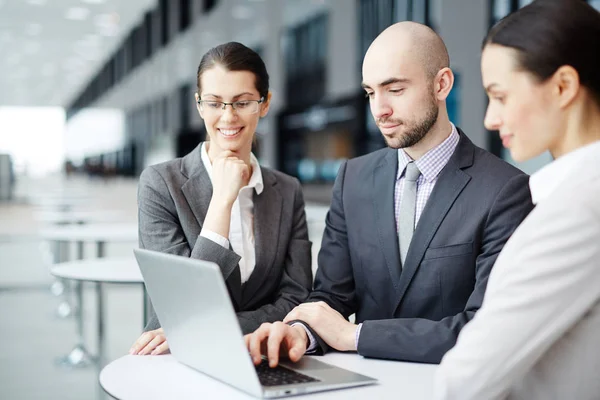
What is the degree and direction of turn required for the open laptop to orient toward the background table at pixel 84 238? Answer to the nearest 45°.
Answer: approximately 45° to its left

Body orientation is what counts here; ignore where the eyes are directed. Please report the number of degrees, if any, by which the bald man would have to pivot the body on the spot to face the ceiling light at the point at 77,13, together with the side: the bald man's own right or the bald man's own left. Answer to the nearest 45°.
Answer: approximately 90° to the bald man's own right

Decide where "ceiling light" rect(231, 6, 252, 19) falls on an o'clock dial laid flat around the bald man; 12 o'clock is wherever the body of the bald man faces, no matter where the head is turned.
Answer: The ceiling light is roughly at 4 o'clock from the bald man.

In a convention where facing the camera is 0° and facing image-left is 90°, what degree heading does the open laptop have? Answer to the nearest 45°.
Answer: approximately 225°

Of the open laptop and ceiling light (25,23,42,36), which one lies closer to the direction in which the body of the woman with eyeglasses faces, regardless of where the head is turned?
the open laptop

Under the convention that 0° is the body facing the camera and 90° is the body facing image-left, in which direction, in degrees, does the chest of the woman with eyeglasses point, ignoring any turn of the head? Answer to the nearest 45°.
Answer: approximately 0°

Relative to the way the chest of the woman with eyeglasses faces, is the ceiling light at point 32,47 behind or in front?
behind

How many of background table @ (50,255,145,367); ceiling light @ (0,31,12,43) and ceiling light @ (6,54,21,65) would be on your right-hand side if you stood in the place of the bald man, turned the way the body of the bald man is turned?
3

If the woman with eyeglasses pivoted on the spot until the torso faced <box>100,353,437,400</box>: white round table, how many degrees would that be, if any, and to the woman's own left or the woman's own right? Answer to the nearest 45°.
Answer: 0° — they already face it

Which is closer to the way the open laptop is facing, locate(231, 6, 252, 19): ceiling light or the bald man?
the bald man

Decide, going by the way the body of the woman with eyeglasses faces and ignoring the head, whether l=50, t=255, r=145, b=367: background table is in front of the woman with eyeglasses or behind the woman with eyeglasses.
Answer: behind

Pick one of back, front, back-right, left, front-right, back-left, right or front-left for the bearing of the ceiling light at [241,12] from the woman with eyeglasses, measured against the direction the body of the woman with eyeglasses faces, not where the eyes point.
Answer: back

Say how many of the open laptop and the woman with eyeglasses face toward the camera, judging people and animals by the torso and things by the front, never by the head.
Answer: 1
